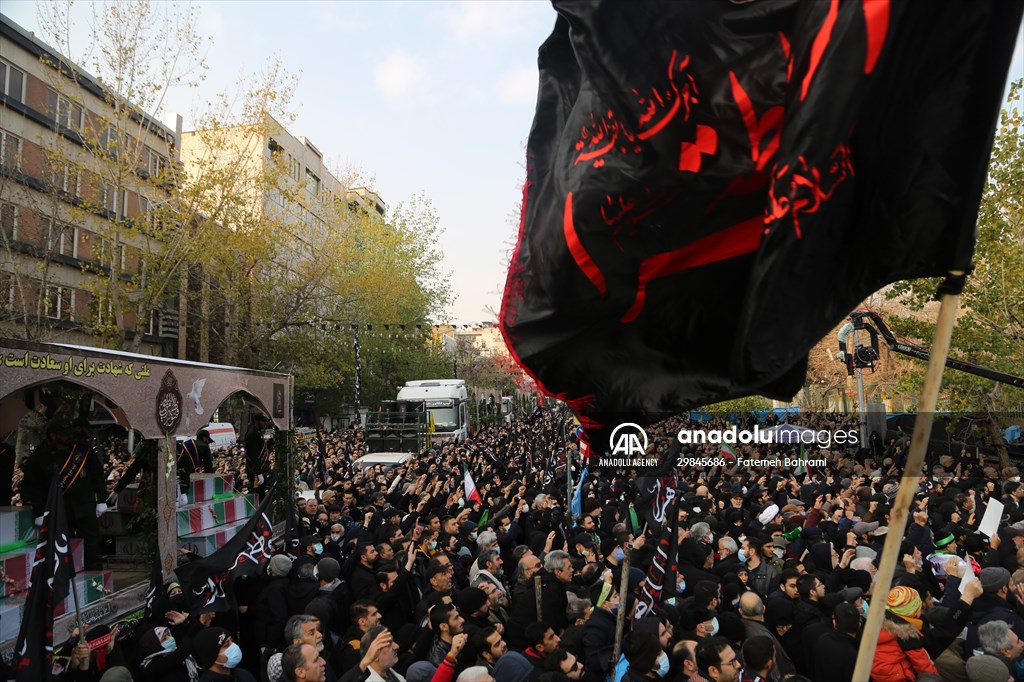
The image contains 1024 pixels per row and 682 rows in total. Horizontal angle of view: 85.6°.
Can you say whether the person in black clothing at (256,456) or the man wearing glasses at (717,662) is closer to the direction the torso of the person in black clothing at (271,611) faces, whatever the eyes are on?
the person in black clothing

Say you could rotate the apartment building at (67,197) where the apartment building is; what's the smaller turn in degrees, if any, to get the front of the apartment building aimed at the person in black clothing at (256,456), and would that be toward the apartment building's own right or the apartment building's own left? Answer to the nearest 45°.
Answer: approximately 45° to the apartment building's own right

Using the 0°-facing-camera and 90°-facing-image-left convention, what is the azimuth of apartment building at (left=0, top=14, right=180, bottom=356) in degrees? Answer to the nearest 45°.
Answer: approximately 315°

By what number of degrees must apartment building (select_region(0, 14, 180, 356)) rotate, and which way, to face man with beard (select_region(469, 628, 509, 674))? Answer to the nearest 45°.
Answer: approximately 45° to its right

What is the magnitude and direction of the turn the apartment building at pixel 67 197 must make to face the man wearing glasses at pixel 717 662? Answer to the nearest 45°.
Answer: approximately 45° to its right

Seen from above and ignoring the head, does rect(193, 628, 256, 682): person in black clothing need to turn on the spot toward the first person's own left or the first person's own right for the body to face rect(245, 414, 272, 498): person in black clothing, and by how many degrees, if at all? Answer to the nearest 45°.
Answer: approximately 135° to the first person's own left

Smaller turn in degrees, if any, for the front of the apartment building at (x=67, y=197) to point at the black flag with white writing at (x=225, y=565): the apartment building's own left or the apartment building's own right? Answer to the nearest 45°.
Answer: approximately 45° to the apartment building's own right
